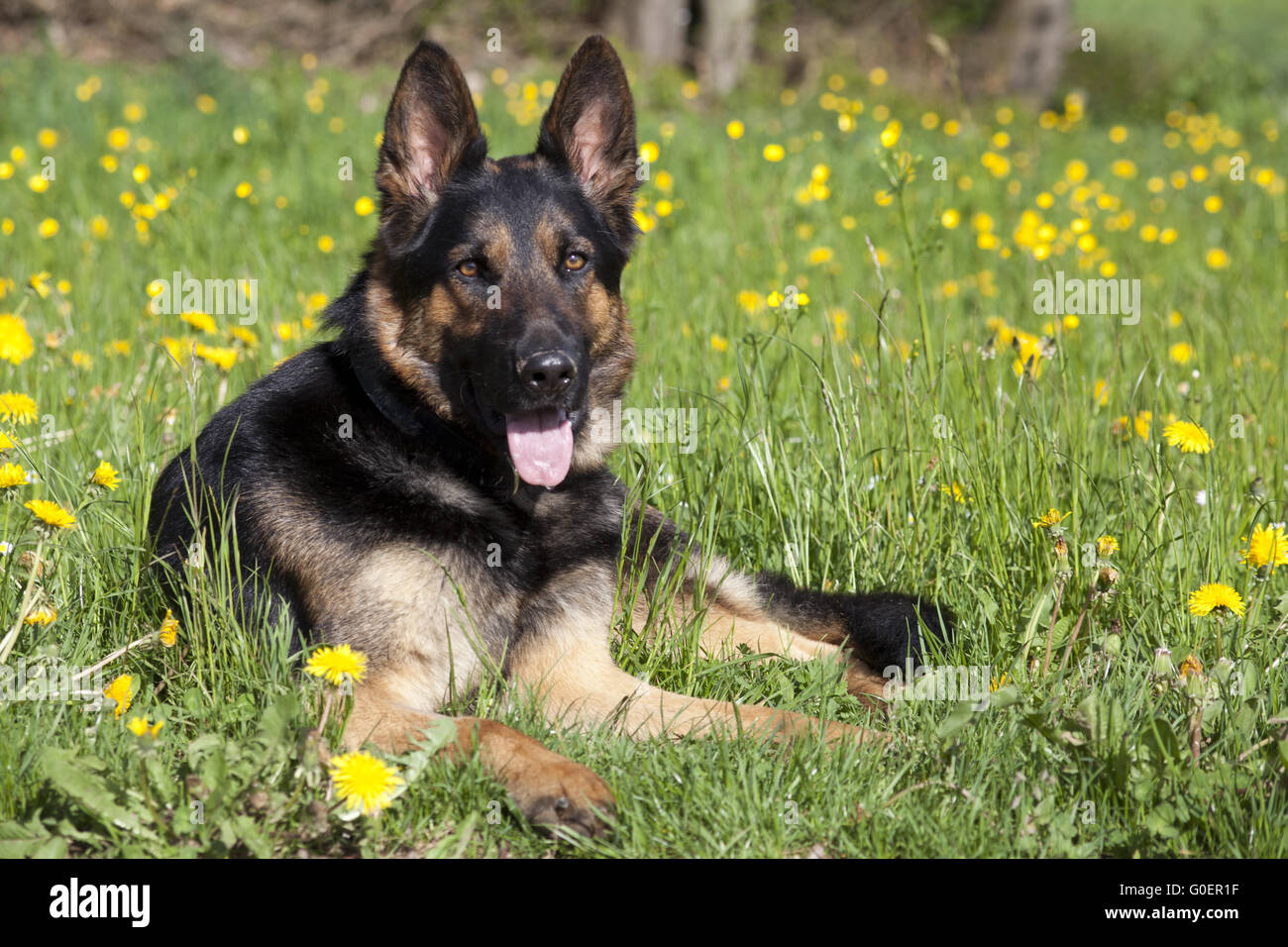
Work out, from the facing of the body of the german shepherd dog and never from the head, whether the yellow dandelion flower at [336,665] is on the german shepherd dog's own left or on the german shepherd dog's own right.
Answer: on the german shepherd dog's own right

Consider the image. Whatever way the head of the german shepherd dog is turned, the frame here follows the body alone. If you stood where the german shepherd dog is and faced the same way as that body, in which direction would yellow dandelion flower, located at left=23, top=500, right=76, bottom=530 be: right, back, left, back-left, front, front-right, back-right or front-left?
right

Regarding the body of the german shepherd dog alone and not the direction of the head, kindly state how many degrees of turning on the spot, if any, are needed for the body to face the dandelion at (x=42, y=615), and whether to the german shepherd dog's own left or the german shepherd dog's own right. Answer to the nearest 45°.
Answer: approximately 90° to the german shepherd dog's own right

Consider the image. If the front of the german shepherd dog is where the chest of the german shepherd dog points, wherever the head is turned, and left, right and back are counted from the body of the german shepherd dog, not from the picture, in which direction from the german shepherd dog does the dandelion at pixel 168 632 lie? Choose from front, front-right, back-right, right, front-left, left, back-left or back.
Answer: right

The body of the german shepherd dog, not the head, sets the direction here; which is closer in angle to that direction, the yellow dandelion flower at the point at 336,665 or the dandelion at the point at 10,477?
the yellow dandelion flower

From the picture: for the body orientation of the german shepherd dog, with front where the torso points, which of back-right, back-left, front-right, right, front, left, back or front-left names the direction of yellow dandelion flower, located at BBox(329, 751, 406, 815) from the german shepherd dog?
front-right
